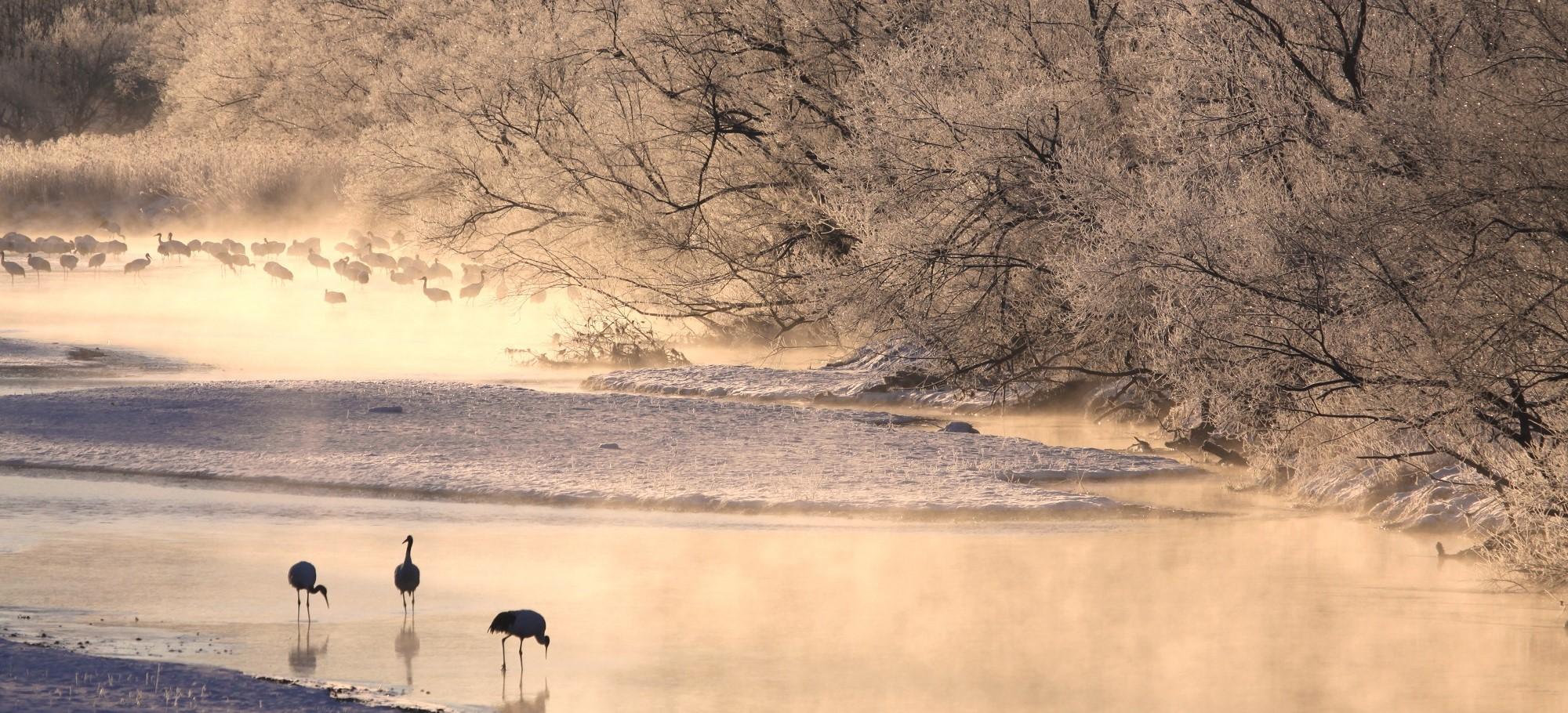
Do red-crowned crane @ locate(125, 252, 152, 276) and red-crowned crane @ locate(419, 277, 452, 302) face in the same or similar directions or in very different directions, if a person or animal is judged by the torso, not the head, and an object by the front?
very different directions

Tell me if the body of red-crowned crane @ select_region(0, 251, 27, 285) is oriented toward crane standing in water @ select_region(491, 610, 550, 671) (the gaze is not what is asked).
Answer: no

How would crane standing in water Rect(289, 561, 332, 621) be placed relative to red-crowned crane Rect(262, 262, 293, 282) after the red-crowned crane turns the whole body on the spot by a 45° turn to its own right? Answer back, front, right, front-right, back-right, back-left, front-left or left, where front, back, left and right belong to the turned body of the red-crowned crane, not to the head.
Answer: back-left

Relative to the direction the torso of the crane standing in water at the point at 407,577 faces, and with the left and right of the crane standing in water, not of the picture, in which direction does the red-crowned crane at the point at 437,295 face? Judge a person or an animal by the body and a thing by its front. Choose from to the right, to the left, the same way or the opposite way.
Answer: to the right

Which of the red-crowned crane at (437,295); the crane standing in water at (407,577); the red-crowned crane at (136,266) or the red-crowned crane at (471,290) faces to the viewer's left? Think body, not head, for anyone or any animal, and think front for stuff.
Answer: the red-crowned crane at (437,295)

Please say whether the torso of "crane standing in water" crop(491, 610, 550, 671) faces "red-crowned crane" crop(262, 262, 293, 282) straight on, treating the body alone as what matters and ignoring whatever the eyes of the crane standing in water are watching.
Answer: no

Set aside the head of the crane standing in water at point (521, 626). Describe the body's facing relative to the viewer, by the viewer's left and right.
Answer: facing to the right of the viewer

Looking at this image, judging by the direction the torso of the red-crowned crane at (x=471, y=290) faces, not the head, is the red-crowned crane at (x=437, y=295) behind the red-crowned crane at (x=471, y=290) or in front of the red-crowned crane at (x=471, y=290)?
behind

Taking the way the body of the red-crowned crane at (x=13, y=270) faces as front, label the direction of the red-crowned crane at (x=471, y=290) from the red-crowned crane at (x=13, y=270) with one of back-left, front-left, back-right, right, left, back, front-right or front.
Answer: back-left

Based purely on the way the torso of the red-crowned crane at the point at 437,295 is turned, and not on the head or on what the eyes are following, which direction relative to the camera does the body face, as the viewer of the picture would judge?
to the viewer's left

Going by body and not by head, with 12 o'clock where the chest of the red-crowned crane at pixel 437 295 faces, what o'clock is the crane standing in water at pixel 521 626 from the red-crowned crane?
The crane standing in water is roughly at 9 o'clock from the red-crowned crane.

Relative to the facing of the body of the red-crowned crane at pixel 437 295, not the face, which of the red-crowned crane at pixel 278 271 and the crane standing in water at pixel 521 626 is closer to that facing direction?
the red-crowned crane

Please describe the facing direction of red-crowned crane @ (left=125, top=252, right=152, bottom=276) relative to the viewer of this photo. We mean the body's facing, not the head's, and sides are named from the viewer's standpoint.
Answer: facing to the right of the viewer

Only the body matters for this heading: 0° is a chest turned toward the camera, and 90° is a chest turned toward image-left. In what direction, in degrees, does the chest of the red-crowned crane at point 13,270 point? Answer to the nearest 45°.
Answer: approximately 90°

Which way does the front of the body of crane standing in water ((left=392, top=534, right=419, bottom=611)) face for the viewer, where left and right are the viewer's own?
facing the viewer

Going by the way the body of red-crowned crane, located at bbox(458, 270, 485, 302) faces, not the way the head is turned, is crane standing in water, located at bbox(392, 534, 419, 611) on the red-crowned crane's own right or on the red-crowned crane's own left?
on the red-crowned crane's own right

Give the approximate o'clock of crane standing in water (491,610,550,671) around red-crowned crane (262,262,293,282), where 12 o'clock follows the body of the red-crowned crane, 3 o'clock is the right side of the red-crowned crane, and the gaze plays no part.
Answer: The crane standing in water is roughly at 9 o'clock from the red-crowned crane.

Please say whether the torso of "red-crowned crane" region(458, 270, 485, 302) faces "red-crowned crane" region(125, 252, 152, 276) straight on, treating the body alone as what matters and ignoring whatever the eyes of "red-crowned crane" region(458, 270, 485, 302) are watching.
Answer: no

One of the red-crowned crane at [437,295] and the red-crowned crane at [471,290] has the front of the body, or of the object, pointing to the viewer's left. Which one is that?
the red-crowned crane at [437,295]

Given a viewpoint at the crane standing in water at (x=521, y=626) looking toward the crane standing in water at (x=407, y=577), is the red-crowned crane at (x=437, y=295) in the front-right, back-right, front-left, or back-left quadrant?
front-right
